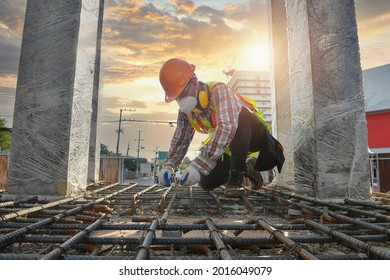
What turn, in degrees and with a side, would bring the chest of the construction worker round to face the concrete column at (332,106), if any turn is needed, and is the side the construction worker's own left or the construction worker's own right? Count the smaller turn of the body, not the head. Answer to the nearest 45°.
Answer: approximately 135° to the construction worker's own left

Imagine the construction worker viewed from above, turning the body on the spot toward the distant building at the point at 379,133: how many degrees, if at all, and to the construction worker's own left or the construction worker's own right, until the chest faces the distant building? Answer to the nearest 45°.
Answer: approximately 180°

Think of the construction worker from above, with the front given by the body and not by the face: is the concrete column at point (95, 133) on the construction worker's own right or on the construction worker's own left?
on the construction worker's own right

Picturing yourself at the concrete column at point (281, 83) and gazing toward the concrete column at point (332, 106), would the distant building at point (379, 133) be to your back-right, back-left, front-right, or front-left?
back-left

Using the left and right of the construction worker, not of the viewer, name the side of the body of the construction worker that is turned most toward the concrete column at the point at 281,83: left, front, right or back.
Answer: back

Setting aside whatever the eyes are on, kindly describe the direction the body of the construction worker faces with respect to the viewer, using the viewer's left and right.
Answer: facing the viewer and to the left of the viewer

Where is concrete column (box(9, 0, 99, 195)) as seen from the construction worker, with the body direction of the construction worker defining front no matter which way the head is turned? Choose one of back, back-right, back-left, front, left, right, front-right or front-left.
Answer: front-right

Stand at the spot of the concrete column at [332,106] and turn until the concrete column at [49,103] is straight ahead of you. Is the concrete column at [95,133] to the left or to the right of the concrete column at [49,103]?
right
